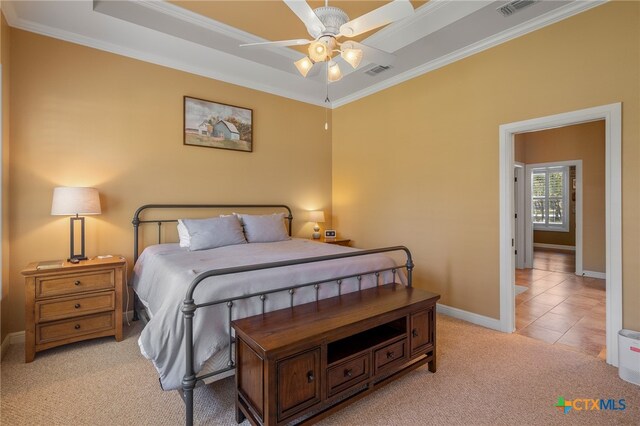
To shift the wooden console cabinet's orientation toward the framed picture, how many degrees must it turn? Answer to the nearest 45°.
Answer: approximately 180°

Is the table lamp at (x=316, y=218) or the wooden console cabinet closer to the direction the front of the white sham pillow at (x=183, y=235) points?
the wooden console cabinet

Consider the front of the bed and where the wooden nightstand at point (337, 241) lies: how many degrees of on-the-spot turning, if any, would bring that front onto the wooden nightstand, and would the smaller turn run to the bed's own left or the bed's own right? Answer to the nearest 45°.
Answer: approximately 90° to the bed's own left

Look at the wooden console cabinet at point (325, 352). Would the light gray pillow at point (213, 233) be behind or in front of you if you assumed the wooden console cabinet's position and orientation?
behind

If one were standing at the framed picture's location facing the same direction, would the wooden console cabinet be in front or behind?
in front

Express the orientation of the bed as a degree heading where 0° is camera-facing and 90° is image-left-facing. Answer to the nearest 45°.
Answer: approximately 315°

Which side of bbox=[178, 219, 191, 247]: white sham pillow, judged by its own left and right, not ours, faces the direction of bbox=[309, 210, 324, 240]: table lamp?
left

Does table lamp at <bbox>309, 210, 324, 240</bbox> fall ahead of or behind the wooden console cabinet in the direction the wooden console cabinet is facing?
behind

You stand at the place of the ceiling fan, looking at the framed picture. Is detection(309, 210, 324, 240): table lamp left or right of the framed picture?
right

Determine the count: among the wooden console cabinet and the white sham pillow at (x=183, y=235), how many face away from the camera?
0
